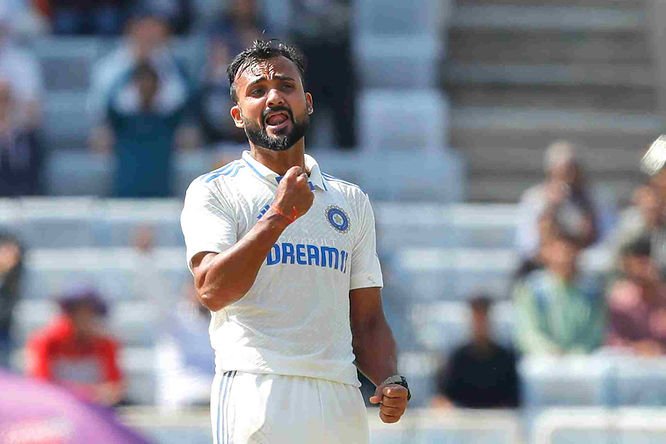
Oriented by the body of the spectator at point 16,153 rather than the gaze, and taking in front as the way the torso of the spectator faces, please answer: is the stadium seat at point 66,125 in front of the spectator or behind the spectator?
behind

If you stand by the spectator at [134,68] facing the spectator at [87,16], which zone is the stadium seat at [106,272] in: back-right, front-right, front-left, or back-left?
back-left

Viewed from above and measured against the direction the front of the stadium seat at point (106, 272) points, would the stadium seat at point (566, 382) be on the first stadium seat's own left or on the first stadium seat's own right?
on the first stadium seat's own left

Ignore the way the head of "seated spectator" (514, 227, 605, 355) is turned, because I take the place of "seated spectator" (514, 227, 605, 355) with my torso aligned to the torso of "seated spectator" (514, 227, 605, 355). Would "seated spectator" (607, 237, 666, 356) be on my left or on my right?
on my left

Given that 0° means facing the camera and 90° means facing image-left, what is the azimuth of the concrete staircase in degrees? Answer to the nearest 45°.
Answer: approximately 0°
